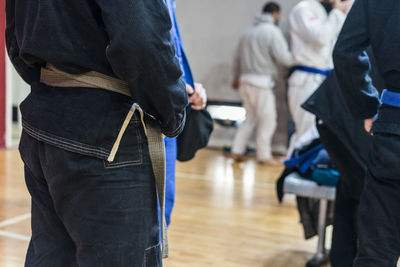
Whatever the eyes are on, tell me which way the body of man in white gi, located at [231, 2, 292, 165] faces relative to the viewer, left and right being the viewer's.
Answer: facing away from the viewer and to the right of the viewer

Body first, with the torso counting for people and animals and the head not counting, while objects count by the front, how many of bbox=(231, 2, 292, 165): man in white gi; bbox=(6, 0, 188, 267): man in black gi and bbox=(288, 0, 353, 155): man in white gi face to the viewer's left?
0

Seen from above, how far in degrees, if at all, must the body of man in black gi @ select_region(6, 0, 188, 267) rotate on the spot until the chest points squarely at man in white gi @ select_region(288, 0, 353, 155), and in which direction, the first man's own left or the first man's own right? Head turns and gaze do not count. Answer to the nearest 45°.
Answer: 0° — they already face them

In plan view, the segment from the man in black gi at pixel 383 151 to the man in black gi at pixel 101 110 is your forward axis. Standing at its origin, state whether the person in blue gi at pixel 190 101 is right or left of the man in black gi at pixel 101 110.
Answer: right

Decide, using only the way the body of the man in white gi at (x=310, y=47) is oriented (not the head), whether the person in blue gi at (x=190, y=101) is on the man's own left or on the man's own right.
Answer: on the man's own right

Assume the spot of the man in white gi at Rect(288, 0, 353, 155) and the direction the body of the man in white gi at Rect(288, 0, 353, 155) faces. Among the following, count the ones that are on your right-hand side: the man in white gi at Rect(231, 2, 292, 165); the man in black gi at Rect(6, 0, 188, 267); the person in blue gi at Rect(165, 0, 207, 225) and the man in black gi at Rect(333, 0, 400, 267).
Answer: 3

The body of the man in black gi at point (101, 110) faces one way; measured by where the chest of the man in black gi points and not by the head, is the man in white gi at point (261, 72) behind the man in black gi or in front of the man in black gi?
in front
